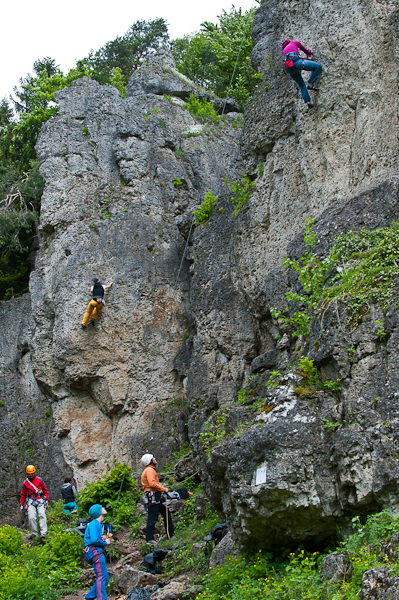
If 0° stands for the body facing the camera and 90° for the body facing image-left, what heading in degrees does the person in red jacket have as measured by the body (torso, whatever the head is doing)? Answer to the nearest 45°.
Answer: approximately 0°

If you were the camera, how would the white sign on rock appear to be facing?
facing the viewer

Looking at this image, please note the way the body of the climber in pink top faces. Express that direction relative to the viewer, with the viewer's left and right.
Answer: facing away from the viewer and to the right of the viewer

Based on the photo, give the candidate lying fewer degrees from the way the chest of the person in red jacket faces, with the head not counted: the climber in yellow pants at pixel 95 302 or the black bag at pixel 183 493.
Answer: the black bag

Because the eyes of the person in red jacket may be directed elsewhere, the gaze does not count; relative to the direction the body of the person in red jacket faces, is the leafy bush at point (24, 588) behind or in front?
in front

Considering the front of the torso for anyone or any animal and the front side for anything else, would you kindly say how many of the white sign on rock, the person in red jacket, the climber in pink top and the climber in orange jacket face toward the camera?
2

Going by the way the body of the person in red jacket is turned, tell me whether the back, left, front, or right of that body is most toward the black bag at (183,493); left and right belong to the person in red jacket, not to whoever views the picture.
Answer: left

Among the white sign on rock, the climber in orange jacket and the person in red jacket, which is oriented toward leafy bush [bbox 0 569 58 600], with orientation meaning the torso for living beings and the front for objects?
the person in red jacket
